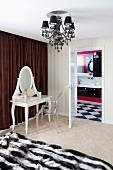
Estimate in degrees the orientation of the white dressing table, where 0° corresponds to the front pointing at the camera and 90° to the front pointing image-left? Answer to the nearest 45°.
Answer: approximately 315°

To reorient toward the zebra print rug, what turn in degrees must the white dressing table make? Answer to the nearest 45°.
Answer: approximately 45° to its right
